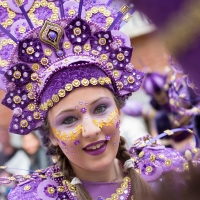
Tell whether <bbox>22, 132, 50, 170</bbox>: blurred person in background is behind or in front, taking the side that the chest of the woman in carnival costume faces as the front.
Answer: behind

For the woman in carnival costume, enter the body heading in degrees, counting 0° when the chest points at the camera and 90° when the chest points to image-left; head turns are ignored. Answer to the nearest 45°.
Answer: approximately 0°
